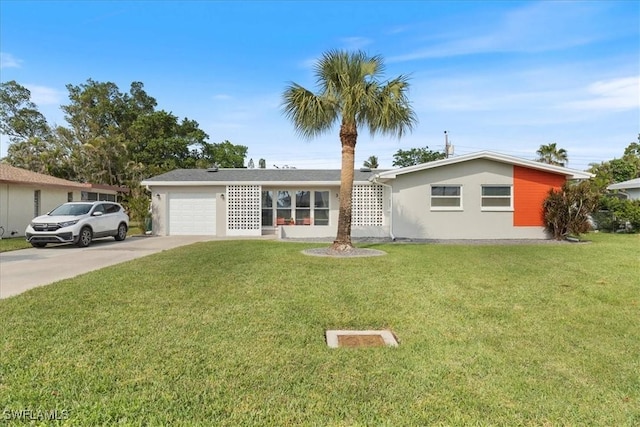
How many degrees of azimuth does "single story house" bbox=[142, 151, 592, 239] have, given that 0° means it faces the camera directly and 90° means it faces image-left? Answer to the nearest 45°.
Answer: approximately 0°

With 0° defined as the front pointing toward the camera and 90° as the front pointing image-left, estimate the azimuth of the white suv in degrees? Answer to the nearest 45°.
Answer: approximately 45°

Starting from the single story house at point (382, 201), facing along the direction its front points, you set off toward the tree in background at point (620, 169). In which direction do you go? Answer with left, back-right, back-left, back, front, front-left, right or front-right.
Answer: back-left

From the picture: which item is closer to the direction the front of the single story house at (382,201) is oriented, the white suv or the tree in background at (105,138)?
the white suv

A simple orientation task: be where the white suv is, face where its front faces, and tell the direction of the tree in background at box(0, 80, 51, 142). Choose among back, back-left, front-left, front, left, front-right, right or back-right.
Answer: back-right

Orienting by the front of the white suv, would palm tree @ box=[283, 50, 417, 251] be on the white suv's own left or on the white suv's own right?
on the white suv's own left

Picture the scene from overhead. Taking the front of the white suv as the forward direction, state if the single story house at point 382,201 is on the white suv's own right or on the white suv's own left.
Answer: on the white suv's own left

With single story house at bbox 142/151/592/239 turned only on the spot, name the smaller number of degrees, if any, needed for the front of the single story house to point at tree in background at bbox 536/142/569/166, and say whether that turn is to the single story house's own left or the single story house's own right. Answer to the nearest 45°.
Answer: approximately 135° to the single story house's own left

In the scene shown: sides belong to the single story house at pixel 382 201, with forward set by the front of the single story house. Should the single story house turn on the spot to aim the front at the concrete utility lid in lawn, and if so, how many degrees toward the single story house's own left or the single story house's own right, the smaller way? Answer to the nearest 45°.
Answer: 0° — it already faces it

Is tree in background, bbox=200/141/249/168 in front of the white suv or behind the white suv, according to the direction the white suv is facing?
behind
